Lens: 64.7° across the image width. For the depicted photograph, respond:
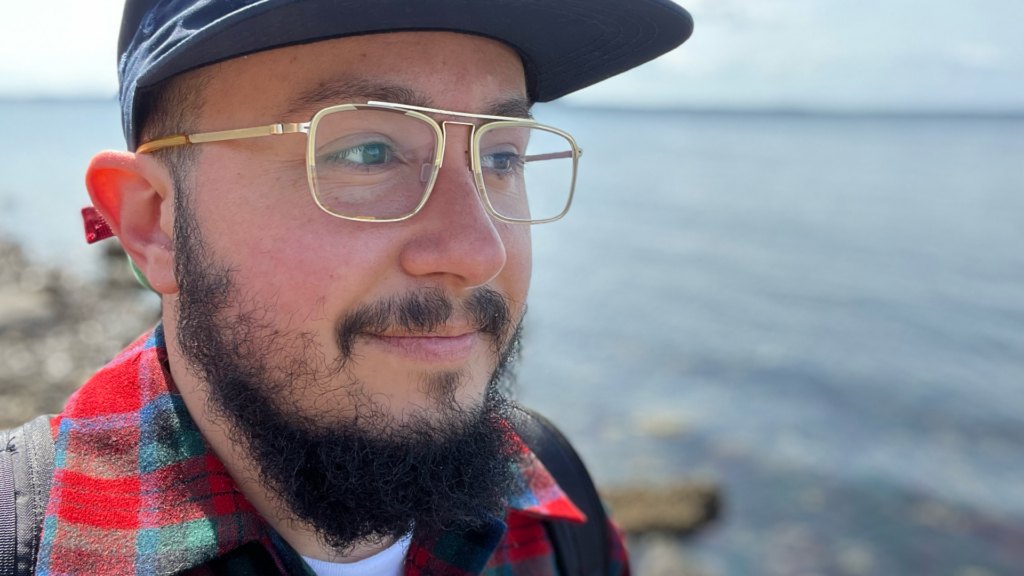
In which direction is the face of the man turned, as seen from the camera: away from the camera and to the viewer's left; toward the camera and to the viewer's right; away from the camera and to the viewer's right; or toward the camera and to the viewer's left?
toward the camera and to the viewer's right

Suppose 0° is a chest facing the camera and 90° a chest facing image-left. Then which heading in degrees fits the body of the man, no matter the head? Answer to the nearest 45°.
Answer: approximately 315°

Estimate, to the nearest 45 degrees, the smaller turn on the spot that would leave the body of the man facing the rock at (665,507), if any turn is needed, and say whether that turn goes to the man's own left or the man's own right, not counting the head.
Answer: approximately 90° to the man's own left
